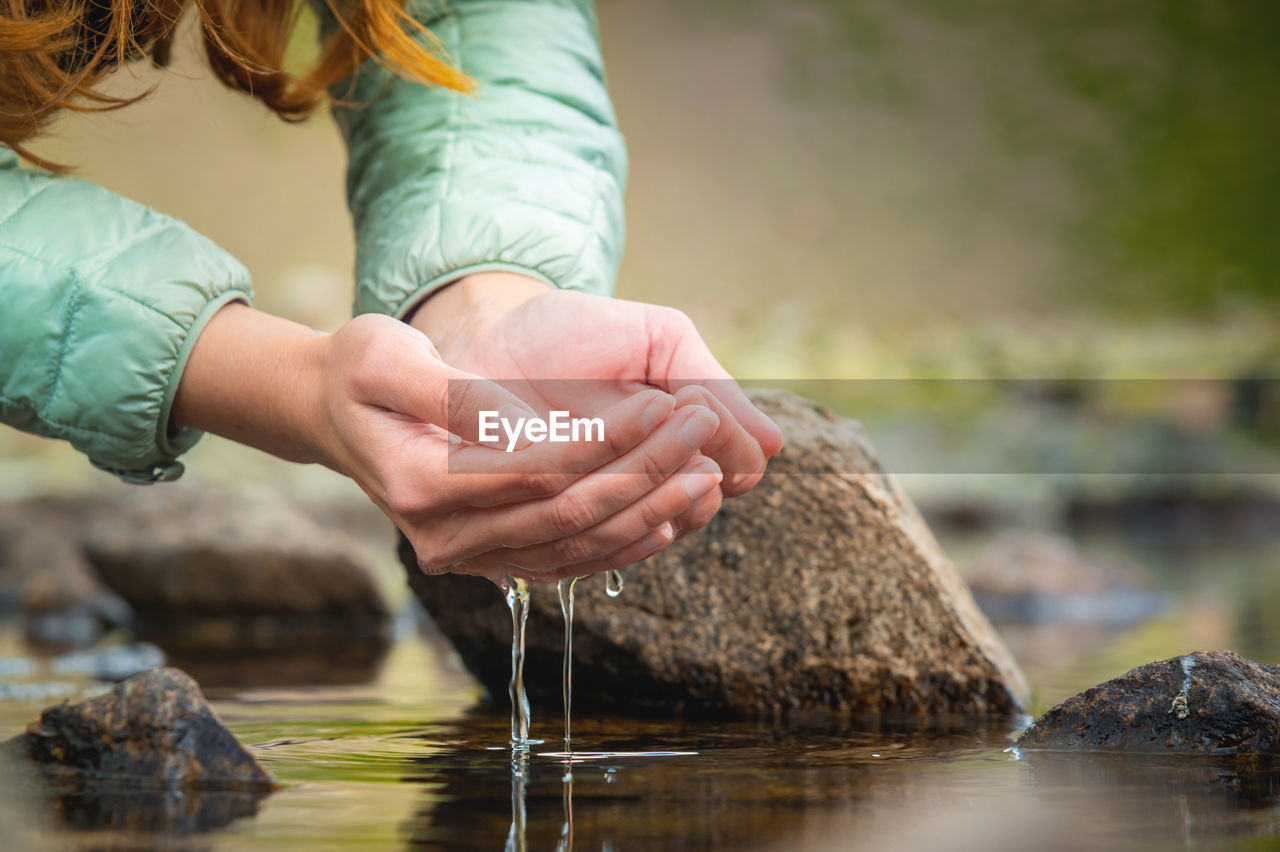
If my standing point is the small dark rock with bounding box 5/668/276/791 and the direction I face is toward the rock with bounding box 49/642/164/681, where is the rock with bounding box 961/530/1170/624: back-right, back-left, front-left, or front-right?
front-right

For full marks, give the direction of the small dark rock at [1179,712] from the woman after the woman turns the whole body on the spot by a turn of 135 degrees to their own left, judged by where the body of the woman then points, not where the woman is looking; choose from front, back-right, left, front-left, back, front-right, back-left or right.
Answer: right

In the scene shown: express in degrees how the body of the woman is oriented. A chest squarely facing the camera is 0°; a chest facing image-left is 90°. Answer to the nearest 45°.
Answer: approximately 315°

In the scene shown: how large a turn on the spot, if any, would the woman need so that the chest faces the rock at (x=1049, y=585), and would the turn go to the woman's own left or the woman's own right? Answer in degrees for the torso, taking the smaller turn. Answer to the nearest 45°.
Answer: approximately 90° to the woman's own left
